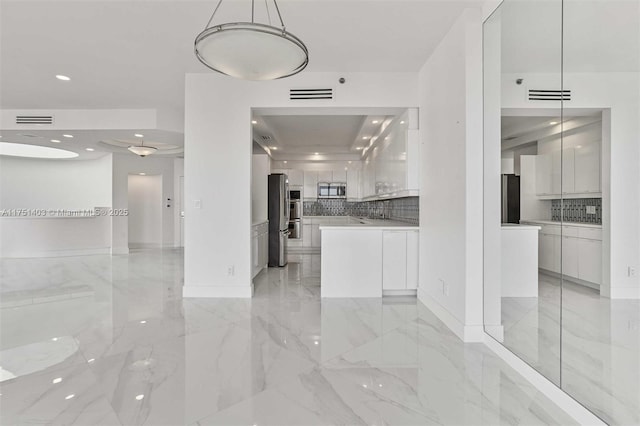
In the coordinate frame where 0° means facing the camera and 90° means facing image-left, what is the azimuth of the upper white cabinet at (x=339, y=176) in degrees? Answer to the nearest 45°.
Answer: approximately 0°

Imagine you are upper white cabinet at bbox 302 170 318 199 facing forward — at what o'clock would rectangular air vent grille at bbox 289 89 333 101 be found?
The rectangular air vent grille is roughly at 12 o'clock from the upper white cabinet.

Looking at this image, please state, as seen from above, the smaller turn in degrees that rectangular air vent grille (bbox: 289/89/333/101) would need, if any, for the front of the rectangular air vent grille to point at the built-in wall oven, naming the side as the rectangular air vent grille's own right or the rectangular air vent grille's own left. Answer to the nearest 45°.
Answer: approximately 180°

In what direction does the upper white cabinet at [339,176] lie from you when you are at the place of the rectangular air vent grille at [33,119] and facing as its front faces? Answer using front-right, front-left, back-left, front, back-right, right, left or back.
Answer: left

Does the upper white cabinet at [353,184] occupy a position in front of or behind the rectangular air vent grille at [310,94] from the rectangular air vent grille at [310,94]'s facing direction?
behind
